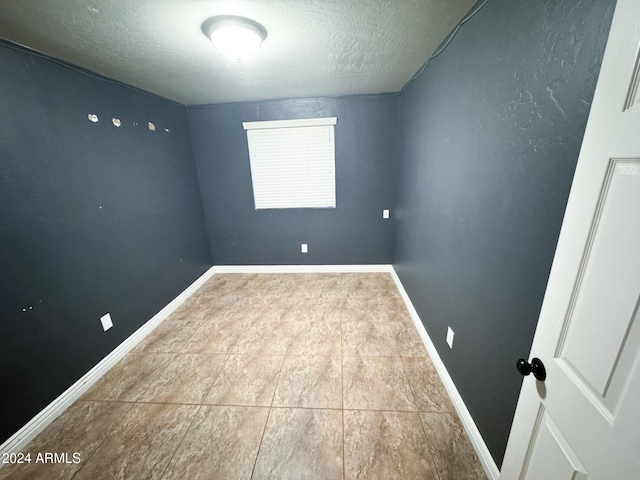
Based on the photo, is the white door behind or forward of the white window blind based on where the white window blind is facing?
forward

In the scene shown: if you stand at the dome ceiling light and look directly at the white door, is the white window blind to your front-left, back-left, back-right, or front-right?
back-left

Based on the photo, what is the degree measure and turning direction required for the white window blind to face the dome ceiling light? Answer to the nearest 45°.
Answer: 0° — it already faces it

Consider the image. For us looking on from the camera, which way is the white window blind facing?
facing the viewer
